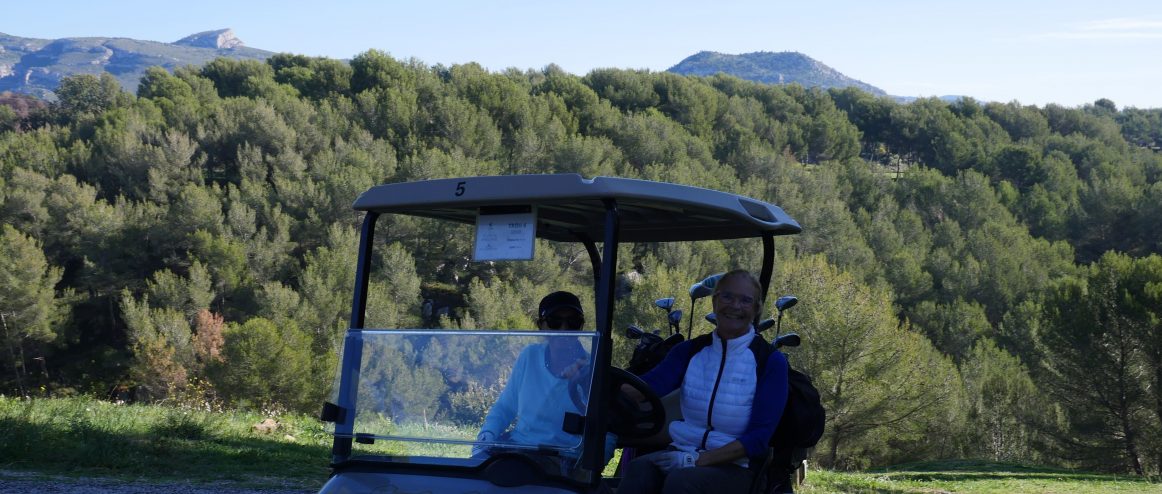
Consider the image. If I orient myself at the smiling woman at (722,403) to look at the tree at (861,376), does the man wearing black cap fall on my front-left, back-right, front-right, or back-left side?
back-left

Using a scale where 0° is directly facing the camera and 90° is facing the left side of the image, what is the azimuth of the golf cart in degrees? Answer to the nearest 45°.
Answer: approximately 45°

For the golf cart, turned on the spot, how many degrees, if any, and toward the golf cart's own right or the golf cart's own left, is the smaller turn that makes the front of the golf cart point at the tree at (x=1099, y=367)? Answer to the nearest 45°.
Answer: approximately 180°

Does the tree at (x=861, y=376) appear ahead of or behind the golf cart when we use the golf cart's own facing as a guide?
behind
